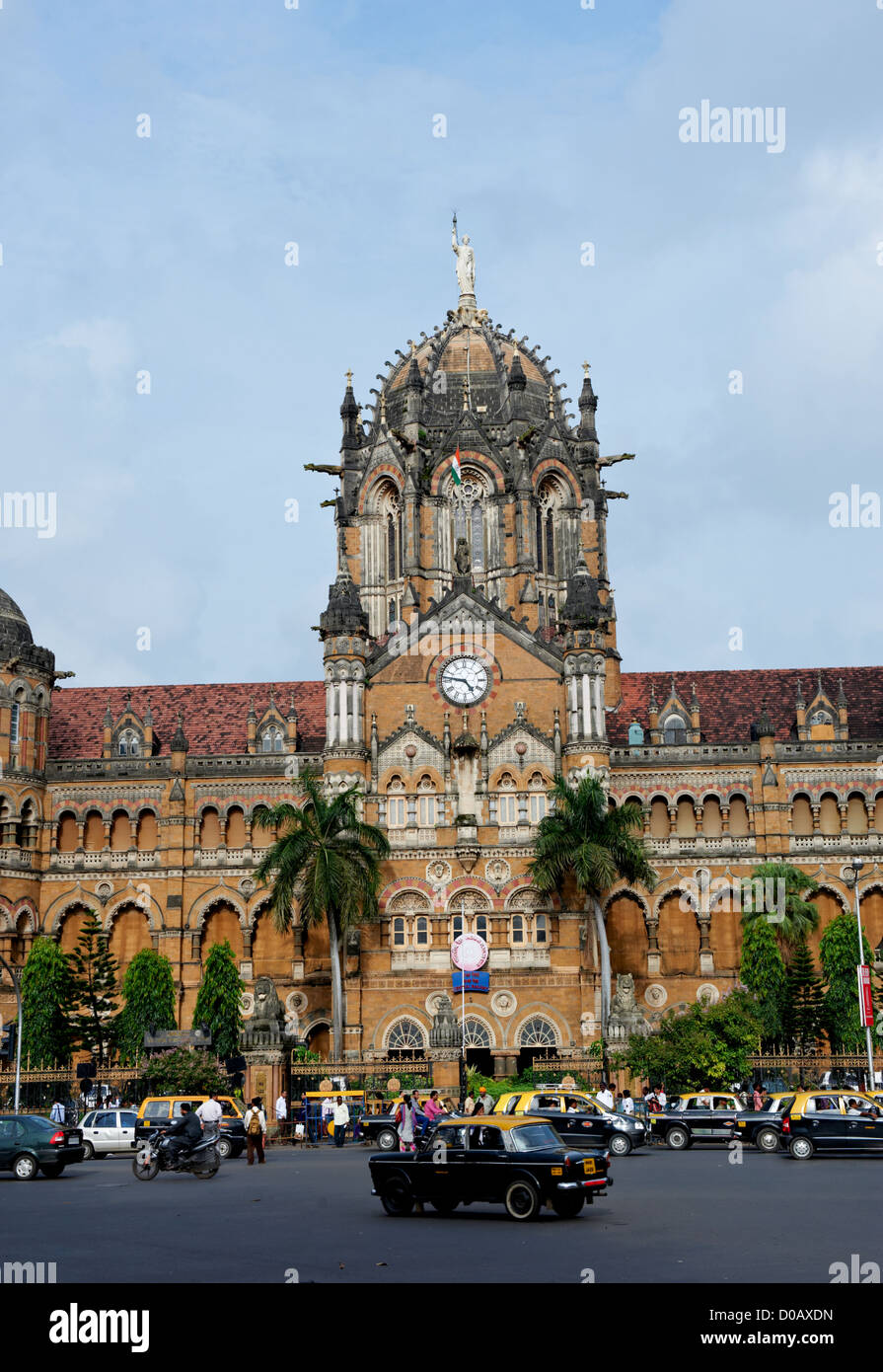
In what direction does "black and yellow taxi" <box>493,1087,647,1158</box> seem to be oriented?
to the viewer's right

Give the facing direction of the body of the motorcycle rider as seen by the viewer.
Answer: to the viewer's left

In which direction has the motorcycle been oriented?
to the viewer's left

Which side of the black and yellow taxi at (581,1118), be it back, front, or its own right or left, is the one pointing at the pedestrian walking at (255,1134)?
back

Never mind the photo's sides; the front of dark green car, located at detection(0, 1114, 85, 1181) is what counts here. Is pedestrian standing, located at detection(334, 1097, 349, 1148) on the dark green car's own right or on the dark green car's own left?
on the dark green car's own right

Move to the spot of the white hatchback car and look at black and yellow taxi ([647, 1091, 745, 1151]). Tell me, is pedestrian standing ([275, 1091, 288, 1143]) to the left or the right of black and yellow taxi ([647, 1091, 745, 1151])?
left

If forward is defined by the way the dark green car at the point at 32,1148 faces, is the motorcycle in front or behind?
behind

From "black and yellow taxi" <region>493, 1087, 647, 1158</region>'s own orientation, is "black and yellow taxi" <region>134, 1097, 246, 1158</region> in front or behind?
behind
